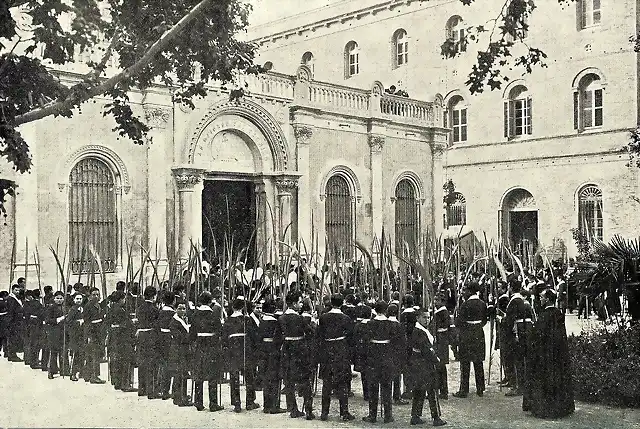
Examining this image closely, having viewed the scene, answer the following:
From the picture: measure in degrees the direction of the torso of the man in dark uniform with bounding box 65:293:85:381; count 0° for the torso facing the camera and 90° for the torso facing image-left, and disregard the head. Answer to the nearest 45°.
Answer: approximately 315°

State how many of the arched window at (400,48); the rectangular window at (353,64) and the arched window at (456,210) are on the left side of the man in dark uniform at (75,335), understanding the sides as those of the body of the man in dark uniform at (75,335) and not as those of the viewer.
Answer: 3
